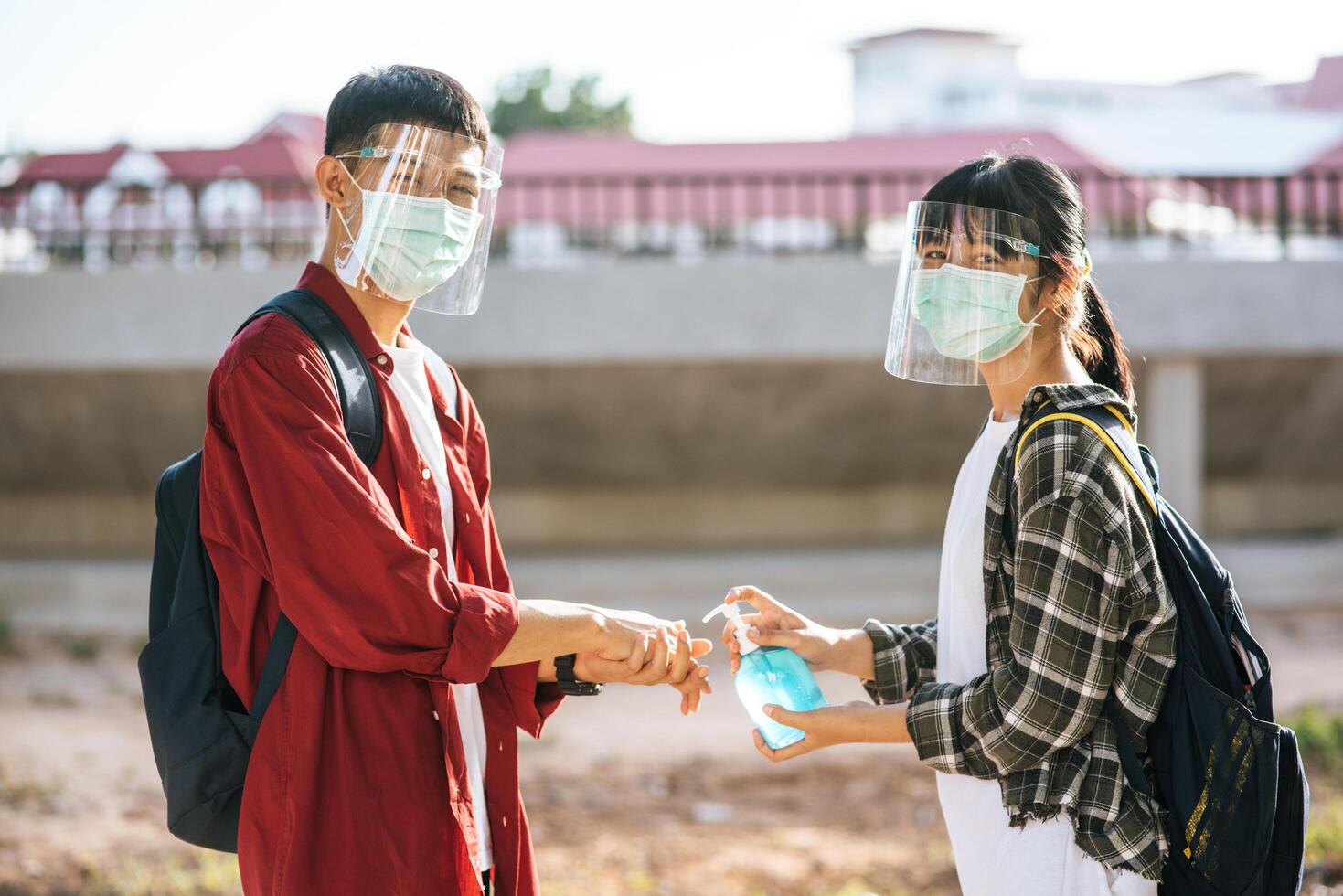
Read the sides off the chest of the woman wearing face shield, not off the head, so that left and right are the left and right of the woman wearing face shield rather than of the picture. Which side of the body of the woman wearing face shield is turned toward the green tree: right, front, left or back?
right

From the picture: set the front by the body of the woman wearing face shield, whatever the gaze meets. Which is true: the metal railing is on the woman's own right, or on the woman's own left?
on the woman's own right

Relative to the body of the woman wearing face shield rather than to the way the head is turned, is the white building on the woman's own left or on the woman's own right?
on the woman's own right

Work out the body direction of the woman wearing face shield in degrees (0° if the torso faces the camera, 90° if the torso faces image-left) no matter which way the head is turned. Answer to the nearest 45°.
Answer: approximately 90°
